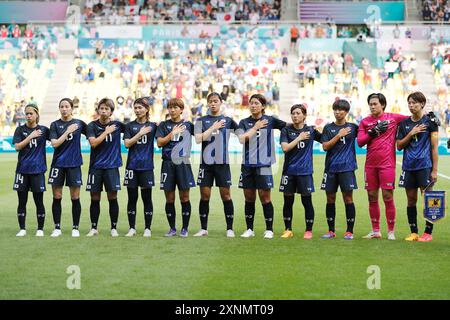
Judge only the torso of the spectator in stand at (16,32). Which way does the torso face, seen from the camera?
toward the camera

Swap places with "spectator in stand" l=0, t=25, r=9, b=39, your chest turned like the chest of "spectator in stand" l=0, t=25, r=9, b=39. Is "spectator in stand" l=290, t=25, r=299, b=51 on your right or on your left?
on your left

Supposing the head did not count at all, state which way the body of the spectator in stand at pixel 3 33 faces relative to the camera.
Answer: toward the camera

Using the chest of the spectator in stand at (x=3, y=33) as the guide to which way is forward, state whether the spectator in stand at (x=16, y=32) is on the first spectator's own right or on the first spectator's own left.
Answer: on the first spectator's own left

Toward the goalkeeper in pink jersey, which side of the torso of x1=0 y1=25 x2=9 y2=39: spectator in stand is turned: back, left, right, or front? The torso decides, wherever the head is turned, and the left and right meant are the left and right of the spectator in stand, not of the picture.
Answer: front

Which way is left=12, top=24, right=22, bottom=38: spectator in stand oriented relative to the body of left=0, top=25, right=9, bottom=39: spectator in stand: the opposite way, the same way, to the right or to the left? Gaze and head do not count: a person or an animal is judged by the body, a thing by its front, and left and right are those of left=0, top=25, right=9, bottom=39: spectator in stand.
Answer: the same way

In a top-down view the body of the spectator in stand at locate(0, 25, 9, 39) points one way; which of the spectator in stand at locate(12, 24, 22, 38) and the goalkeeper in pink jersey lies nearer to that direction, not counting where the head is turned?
the goalkeeper in pink jersey

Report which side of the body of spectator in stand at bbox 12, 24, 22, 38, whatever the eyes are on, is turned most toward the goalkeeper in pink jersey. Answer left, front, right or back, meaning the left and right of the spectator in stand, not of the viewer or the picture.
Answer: front

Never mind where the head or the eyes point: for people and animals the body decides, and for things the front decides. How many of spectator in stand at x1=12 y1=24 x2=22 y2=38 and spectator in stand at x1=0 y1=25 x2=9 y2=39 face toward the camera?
2

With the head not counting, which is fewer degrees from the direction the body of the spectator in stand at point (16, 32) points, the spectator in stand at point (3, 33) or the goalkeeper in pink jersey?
the goalkeeper in pink jersey

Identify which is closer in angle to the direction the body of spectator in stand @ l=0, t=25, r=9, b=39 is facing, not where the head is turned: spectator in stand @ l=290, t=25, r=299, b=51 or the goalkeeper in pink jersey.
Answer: the goalkeeper in pink jersey
